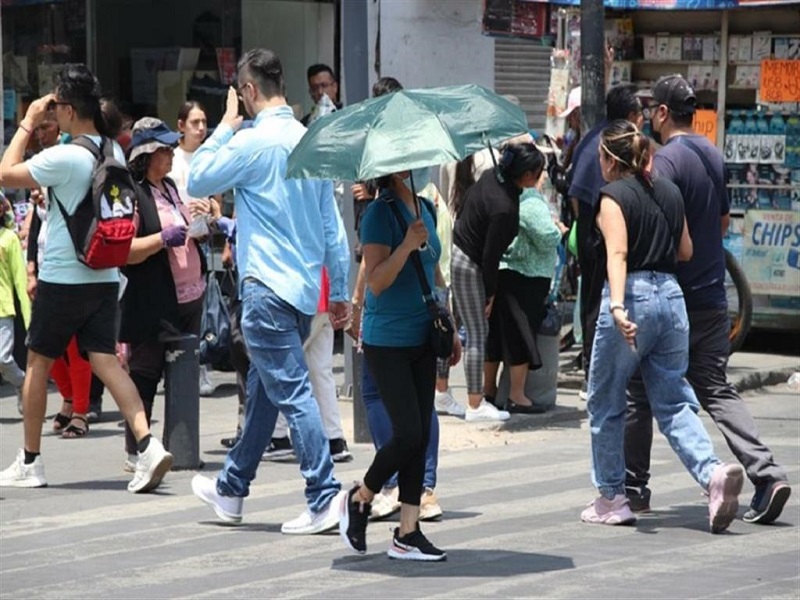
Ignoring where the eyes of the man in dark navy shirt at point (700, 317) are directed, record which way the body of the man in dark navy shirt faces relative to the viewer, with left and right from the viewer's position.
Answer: facing away from the viewer and to the left of the viewer

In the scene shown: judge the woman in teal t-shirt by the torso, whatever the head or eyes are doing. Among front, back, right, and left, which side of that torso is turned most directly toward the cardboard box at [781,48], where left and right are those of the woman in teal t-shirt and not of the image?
left

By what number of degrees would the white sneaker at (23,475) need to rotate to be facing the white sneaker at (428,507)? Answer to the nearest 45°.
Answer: approximately 135° to its left

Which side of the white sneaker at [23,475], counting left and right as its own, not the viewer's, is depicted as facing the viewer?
left

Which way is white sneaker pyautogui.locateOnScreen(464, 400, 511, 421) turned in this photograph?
to the viewer's right

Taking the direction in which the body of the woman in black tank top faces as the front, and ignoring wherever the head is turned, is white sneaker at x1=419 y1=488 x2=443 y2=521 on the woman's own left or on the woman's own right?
on the woman's own left

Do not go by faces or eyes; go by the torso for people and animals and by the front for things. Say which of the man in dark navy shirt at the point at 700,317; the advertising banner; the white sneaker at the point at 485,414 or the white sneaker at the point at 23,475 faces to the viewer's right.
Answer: the white sneaker at the point at 485,414

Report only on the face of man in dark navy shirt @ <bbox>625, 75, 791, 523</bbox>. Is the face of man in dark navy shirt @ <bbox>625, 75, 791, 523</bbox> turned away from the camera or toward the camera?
away from the camera

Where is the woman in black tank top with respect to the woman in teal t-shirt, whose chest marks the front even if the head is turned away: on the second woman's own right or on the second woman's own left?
on the second woman's own left
